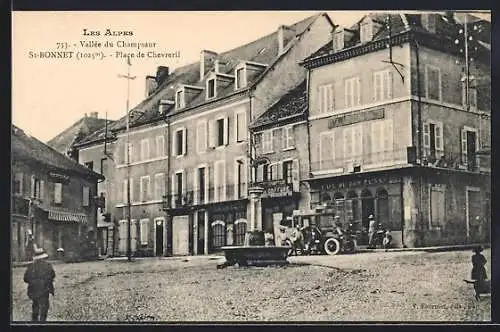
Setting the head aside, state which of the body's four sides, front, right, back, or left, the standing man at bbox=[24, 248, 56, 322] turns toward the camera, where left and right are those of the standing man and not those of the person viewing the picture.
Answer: back

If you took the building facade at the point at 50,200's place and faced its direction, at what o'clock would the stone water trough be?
The stone water trough is roughly at 11 o'clock from the building facade.

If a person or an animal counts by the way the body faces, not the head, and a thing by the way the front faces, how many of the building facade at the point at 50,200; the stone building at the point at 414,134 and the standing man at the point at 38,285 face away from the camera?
1

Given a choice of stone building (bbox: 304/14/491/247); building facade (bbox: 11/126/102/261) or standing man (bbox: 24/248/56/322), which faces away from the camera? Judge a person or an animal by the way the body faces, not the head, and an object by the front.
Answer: the standing man

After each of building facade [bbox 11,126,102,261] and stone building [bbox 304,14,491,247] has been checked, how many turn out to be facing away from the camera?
0

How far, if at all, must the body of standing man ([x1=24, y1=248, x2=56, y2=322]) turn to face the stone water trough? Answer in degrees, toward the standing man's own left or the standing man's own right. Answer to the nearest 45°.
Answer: approximately 90° to the standing man's own right

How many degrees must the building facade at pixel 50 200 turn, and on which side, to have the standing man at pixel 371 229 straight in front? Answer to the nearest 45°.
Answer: approximately 45° to its left

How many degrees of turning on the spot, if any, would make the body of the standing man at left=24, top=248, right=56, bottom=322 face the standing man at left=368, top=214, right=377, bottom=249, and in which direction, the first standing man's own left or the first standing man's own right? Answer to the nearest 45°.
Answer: approximately 90° to the first standing man's own right

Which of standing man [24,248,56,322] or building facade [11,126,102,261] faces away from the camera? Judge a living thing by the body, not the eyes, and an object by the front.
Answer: the standing man
